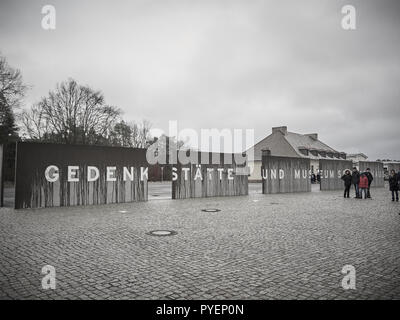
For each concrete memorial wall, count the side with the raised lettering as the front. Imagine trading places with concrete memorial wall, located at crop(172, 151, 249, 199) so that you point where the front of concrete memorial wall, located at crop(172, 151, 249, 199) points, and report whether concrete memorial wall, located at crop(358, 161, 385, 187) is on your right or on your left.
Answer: on your left

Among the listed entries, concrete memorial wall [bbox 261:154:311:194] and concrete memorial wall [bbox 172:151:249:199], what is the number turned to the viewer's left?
0

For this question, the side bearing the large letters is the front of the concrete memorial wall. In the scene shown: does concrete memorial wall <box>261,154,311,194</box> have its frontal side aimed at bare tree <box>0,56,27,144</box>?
no

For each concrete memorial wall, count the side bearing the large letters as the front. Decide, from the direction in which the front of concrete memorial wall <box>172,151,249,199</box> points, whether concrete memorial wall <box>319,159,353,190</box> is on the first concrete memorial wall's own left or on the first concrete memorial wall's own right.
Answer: on the first concrete memorial wall's own left

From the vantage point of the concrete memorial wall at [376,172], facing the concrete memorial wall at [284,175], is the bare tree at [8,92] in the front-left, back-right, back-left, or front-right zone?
front-right

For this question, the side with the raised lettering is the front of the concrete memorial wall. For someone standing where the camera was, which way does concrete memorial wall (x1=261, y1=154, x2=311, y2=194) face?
facing the viewer and to the right of the viewer

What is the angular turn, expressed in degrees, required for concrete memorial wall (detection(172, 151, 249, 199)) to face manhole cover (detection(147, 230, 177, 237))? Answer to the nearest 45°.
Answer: approximately 45° to its right

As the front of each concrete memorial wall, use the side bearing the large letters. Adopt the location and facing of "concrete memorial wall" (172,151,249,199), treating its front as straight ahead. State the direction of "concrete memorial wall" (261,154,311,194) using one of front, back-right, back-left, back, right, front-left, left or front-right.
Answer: left

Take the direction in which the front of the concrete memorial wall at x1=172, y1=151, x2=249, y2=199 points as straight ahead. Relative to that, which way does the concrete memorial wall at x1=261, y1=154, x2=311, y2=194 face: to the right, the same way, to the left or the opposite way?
the same way

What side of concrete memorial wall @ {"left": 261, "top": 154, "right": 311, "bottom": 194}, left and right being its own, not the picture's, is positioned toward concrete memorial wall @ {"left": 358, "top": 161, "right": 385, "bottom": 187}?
left

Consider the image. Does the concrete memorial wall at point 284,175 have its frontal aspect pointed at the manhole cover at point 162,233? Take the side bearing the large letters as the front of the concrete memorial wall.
no

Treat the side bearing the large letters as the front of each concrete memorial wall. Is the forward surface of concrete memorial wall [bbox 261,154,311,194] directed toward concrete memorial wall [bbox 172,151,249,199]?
no

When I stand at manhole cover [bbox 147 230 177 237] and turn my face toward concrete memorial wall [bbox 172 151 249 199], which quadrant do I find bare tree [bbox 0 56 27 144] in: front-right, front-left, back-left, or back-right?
front-left

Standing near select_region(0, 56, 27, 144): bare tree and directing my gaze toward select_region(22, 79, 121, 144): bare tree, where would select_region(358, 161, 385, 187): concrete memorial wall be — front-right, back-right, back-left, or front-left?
front-right

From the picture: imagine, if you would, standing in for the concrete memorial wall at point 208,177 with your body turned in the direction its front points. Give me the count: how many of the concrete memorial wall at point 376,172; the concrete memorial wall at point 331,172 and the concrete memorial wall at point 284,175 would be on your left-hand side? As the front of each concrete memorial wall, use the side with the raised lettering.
3

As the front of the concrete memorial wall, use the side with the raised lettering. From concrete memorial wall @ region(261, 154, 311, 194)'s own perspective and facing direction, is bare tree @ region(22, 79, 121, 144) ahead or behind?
behind
